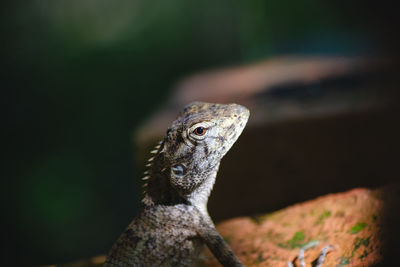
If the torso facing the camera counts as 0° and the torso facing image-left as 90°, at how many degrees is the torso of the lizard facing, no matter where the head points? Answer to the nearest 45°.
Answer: approximately 270°
